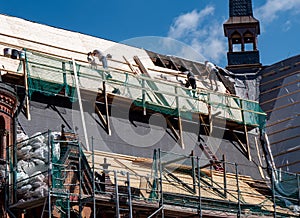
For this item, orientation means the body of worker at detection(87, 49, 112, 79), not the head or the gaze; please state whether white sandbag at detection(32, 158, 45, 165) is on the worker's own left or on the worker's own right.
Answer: on the worker's own left

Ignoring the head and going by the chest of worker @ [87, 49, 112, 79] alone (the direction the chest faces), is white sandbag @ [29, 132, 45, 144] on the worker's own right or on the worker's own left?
on the worker's own left

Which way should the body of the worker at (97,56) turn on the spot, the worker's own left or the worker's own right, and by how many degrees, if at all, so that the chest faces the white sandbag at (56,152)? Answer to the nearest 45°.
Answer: approximately 90° to the worker's own left

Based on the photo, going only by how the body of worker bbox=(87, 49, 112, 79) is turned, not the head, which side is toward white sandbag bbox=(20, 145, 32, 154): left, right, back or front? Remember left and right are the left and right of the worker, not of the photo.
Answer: left

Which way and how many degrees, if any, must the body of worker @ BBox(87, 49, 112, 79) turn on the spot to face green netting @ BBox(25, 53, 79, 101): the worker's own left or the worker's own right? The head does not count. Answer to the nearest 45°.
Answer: approximately 45° to the worker's own left

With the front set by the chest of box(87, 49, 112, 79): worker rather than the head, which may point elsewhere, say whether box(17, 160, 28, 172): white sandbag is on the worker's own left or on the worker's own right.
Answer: on the worker's own left

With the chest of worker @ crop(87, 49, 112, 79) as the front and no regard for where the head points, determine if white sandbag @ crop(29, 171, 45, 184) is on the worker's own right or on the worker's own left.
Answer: on the worker's own left

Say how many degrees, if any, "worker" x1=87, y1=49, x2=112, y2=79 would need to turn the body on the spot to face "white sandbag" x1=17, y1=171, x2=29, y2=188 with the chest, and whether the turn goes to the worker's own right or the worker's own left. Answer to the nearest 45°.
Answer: approximately 90° to the worker's own left
